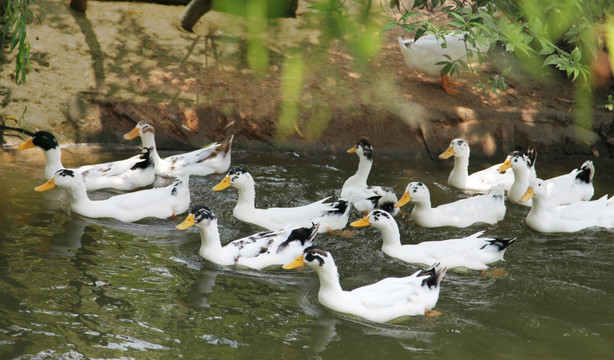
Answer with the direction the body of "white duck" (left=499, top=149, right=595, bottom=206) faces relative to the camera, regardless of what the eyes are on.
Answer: to the viewer's left

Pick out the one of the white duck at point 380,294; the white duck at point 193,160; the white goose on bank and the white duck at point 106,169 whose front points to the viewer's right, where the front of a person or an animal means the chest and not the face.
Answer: the white goose on bank

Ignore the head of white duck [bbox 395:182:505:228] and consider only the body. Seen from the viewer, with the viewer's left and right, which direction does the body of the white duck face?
facing to the left of the viewer

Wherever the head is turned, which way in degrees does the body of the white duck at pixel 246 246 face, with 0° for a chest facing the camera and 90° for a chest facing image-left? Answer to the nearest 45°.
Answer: approximately 90°

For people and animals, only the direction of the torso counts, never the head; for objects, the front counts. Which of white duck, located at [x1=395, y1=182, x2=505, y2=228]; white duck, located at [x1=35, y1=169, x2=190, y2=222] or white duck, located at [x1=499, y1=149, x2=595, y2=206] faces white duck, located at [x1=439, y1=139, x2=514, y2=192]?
white duck, located at [x1=499, y1=149, x2=595, y2=206]

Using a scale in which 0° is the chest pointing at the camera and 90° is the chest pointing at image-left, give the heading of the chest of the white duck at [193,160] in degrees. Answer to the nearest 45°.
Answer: approximately 90°

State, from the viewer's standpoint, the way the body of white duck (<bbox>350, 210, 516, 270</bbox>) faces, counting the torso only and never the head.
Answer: to the viewer's left

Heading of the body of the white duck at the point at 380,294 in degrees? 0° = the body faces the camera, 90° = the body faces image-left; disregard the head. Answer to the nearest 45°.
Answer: approximately 90°

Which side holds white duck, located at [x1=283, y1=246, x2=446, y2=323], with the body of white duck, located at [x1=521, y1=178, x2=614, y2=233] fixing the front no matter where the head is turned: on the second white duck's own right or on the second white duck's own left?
on the second white duck's own left

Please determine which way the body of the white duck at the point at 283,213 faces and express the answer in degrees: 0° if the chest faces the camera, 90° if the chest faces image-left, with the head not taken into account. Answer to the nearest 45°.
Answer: approximately 90°

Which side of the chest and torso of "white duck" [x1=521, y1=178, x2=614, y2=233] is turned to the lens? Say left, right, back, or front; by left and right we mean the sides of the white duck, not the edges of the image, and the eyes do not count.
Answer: left
